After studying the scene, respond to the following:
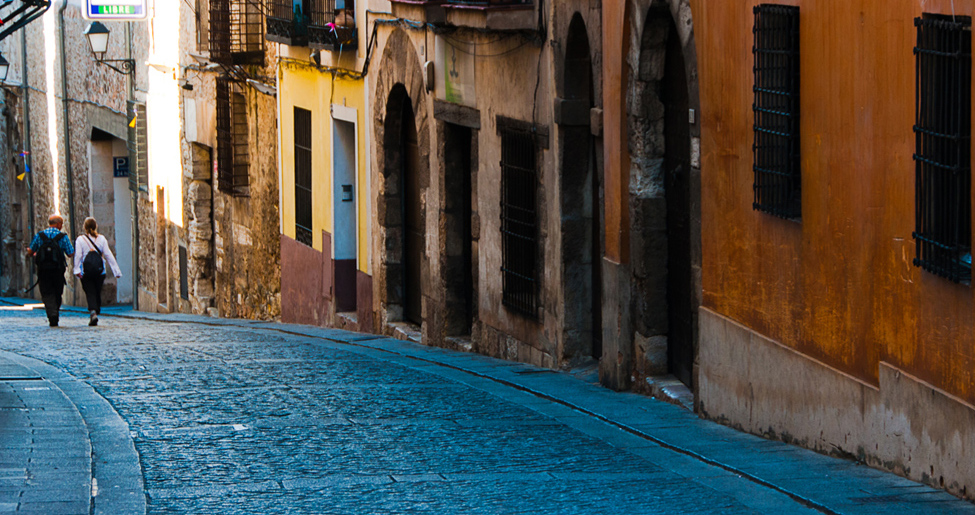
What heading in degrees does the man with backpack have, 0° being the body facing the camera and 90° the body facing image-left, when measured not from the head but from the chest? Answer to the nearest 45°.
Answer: approximately 180°

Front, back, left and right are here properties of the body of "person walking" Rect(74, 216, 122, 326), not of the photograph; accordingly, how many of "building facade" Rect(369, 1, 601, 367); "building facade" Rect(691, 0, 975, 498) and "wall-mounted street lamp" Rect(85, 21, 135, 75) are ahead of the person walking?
1

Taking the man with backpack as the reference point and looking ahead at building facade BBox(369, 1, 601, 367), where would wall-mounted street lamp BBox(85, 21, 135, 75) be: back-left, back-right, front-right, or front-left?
back-left

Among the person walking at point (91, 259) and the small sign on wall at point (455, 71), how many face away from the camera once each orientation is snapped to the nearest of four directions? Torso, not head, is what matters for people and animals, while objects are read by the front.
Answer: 1

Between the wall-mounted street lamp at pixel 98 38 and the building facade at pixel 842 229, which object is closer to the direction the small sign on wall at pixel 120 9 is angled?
the building facade

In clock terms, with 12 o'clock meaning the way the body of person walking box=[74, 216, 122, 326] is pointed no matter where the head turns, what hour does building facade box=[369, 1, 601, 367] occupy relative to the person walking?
The building facade is roughly at 5 o'clock from the person walking.

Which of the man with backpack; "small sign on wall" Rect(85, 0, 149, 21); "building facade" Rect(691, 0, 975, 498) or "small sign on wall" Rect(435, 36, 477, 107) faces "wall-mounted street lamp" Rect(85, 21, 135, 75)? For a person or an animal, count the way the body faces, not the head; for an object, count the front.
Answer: the man with backpack
